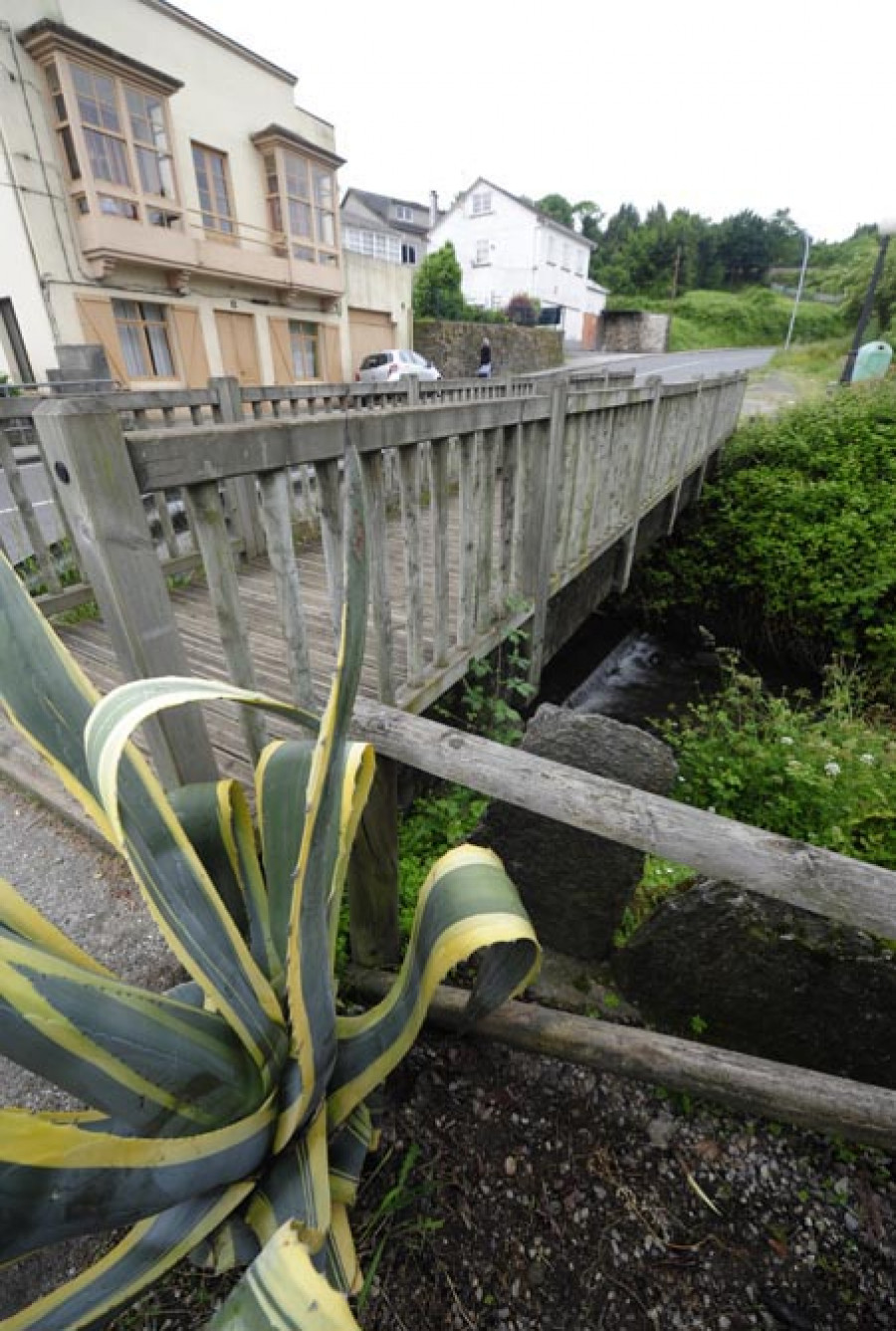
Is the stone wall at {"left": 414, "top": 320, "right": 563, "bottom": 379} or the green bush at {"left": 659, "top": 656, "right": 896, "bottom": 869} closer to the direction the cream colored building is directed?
the green bush

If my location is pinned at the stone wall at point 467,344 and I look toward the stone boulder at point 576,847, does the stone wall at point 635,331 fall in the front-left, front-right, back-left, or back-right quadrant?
back-left

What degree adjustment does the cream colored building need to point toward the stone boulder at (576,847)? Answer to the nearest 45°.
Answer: approximately 45° to its right

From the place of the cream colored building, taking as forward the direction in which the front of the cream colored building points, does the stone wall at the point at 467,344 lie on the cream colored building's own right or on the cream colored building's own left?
on the cream colored building's own left

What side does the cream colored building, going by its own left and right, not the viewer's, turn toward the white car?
left

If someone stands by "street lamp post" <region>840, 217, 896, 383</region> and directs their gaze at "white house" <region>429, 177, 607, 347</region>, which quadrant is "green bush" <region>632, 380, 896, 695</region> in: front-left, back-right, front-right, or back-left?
back-left

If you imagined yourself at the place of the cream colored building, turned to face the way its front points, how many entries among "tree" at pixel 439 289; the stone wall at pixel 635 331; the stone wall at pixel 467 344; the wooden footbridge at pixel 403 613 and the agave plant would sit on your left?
3

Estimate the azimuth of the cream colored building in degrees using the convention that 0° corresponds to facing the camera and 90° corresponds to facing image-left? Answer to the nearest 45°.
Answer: approximately 315°
